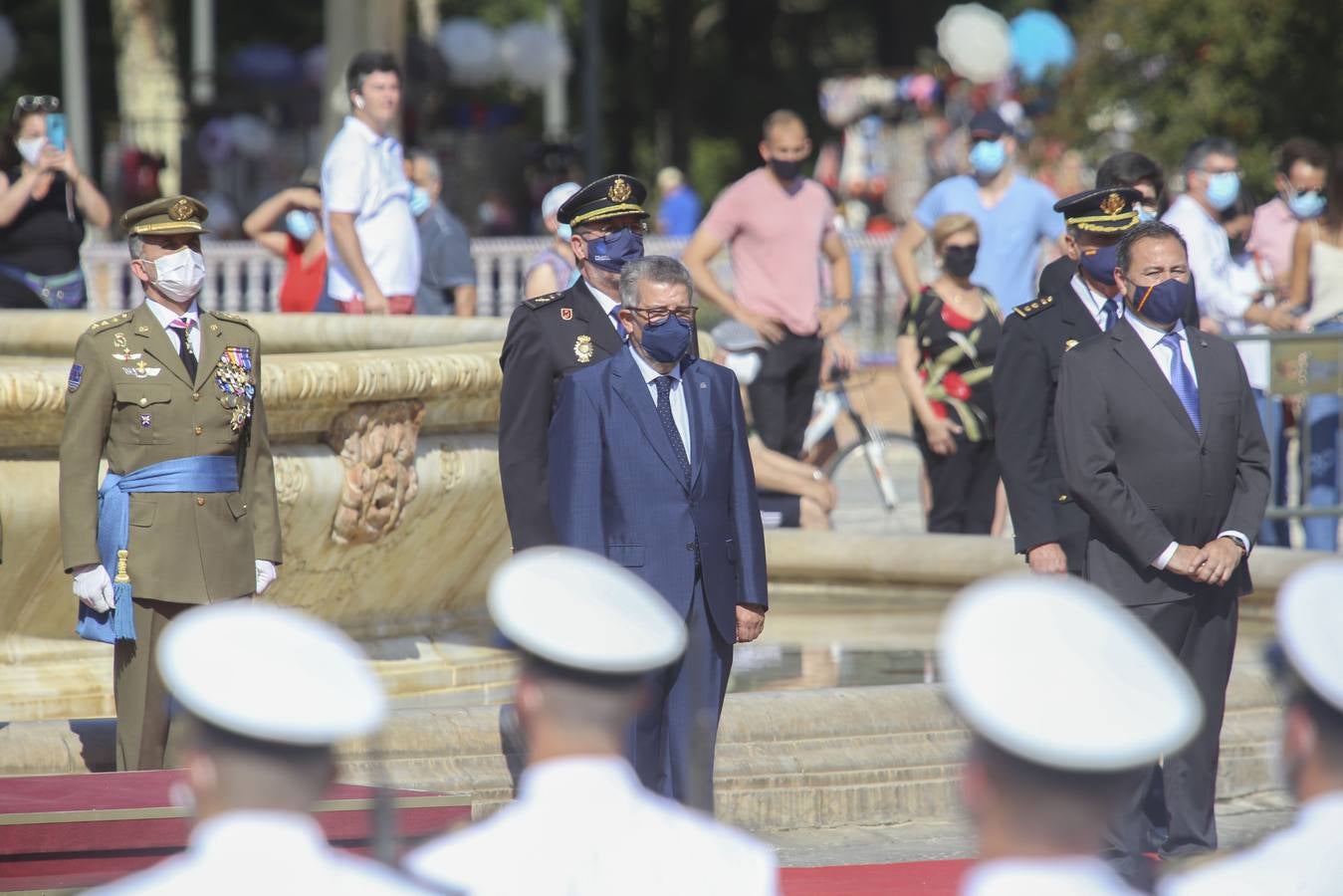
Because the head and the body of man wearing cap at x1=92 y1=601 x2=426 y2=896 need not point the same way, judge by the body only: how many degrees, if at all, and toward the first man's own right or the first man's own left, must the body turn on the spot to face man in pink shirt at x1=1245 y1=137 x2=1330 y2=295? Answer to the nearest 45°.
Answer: approximately 45° to the first man's own right

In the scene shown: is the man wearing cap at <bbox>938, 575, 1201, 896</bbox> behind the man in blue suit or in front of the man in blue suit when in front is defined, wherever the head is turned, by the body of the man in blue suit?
in front

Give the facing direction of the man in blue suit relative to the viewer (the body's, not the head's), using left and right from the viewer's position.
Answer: facing the viewer and to the right of the viewer

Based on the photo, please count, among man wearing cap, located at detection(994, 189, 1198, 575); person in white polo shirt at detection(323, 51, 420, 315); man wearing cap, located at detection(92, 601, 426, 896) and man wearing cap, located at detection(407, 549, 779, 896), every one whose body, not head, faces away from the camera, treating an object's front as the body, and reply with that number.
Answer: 2

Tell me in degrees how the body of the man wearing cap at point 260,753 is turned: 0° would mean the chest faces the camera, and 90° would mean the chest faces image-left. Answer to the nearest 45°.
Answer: approximately 180°

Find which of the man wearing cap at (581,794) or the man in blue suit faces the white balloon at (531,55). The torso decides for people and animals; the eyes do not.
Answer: the man wearing cap

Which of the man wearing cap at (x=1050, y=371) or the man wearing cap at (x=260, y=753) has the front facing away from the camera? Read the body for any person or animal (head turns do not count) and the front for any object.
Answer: the man wearing cap at (x=260, y=753)

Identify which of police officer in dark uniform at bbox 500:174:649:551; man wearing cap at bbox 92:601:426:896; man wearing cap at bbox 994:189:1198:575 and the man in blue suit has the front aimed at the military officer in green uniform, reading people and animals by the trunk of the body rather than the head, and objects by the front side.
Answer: man wearing cap at bbox 92:601:426:896

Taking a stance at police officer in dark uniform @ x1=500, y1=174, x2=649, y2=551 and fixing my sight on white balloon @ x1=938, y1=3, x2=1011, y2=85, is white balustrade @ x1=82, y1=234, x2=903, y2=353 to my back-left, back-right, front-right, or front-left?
front-left

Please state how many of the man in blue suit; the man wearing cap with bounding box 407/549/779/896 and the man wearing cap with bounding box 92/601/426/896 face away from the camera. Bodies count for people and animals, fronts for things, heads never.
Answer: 2

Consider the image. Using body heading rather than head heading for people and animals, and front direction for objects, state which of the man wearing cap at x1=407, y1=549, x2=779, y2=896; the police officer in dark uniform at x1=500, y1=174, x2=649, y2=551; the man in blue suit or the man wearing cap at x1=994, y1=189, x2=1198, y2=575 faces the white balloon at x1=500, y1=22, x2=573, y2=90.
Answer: the man wearing cap at x1=407, y1=549, x2=779, y2=896

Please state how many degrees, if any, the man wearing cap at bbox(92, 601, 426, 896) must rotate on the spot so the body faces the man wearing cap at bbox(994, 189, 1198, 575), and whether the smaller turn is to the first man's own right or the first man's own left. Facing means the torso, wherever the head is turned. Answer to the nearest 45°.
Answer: approximately 45° to the first man's own right

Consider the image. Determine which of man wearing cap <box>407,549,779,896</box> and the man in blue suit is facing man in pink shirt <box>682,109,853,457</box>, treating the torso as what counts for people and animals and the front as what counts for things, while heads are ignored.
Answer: the man wearing cap

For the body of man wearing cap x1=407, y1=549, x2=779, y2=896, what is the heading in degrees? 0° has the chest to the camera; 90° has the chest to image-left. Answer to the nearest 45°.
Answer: approximately 180°

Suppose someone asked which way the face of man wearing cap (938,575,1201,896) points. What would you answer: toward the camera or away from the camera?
away from the camera

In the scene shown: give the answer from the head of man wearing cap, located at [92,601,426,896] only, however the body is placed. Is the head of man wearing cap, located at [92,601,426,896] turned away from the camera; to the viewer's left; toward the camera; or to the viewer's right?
away from the camera

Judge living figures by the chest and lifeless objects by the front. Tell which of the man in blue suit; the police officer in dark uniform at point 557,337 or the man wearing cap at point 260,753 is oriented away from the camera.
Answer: the man wearing cap

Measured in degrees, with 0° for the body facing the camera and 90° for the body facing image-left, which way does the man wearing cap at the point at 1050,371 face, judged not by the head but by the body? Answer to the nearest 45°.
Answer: approximately 315°

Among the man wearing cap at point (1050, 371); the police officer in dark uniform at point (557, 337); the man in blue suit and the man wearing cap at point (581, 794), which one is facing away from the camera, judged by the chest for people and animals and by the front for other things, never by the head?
the man wearing cap at point (581, 794)

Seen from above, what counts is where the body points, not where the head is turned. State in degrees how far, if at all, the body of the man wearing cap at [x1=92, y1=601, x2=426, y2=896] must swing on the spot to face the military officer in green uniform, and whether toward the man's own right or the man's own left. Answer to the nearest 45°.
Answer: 0° — they already face them
